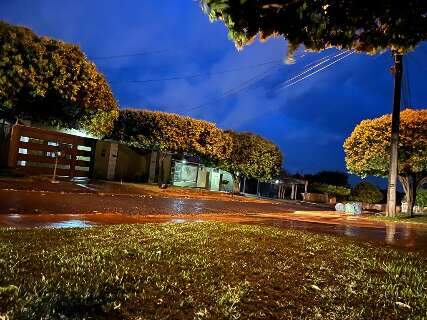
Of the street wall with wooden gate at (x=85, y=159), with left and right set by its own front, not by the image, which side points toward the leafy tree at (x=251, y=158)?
left

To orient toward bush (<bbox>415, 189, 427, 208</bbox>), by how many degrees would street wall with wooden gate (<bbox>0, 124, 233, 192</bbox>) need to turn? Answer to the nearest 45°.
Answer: approximately 45° to its left

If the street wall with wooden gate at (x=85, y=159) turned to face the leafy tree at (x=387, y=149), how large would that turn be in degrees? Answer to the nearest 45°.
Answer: approximately 45° to its left

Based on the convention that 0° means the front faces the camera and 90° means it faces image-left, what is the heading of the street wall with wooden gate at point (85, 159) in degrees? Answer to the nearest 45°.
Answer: approximately 315°

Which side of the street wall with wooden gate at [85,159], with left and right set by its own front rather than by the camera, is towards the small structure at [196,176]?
left
